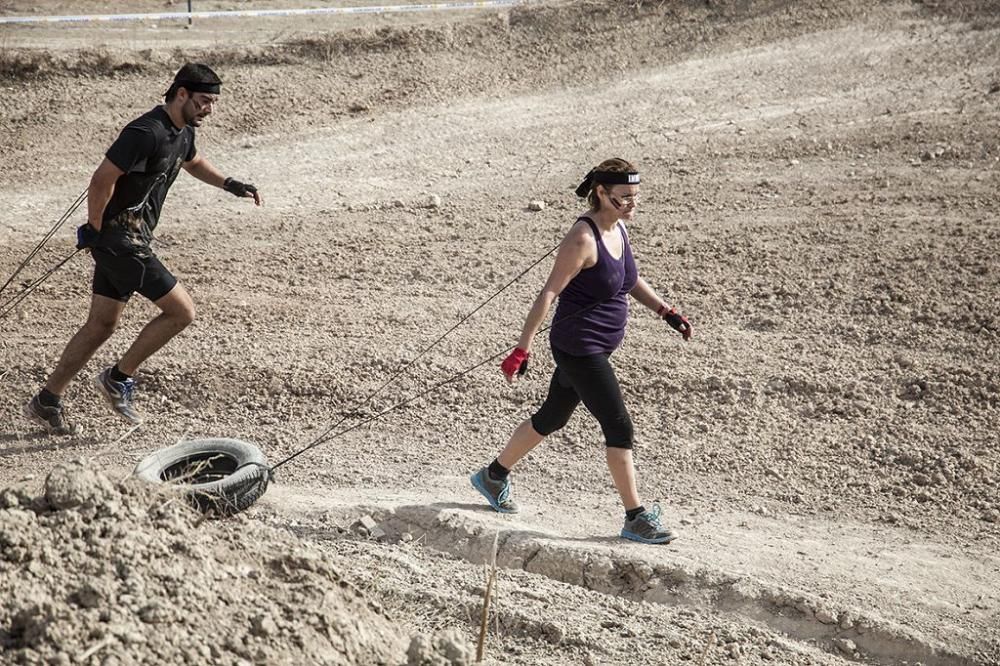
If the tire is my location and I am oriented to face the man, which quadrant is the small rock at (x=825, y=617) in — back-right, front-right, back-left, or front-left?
back-right

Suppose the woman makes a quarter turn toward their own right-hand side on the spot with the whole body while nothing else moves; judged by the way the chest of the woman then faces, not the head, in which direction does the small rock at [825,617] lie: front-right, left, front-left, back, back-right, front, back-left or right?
left

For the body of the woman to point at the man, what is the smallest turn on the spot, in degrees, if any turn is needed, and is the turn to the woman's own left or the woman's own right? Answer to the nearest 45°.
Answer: approximately 135° to the woman's own right

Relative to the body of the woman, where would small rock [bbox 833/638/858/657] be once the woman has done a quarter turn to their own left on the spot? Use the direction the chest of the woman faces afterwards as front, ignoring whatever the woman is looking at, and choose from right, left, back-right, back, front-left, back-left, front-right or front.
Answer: right

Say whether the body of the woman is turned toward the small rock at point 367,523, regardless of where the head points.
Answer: no

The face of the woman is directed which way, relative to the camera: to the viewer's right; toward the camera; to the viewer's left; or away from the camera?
to the viewer's right

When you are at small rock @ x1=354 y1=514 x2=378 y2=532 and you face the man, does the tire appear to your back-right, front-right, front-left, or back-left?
front-left

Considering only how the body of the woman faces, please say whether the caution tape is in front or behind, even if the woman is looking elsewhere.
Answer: behind

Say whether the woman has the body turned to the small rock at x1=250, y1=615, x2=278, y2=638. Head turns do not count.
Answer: no

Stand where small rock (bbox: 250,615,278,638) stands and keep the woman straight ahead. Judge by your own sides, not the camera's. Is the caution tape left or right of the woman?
left

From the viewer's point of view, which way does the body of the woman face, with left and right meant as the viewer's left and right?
facing the viewer and to the right of the viewer
